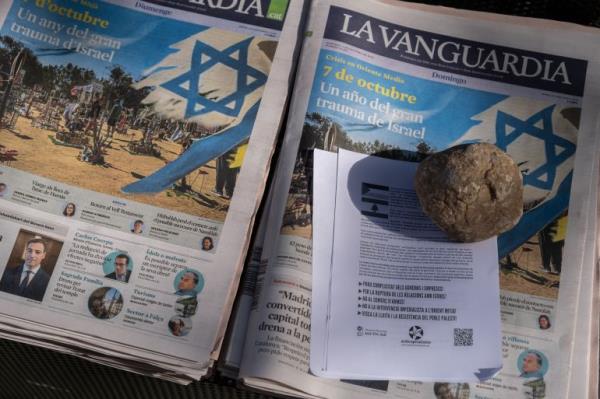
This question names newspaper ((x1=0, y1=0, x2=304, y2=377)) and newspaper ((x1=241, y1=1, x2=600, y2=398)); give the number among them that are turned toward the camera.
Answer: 2

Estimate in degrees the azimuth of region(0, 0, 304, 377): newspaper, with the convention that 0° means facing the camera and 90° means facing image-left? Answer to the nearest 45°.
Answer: approximately 0°
